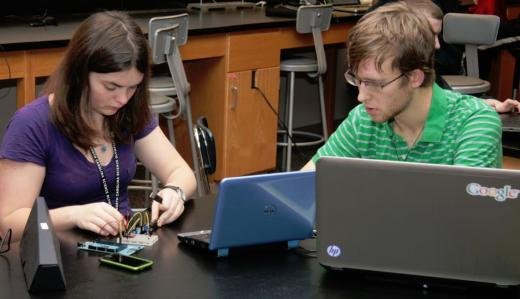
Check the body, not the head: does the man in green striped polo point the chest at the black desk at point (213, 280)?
yes

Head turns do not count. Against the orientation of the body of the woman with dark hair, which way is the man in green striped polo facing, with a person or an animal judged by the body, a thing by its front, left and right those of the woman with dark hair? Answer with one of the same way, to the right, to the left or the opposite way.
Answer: to the right

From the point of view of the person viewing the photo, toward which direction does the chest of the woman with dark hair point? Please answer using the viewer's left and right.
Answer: facing the viewer and to the right of the viewer

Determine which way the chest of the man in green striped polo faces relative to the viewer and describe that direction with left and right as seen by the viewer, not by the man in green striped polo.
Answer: facing the viewer and to the left of the viewer

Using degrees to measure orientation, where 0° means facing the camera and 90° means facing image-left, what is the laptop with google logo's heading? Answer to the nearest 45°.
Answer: approximately 180°

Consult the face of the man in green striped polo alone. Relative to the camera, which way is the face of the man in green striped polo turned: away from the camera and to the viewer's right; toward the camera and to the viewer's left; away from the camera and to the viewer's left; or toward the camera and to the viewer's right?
toward the camera and to the viewer's left

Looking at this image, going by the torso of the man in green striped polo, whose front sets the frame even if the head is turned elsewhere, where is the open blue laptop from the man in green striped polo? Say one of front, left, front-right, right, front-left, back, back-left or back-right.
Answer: front

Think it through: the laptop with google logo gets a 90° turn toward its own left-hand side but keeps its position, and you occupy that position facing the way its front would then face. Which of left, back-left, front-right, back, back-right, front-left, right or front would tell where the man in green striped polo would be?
right
